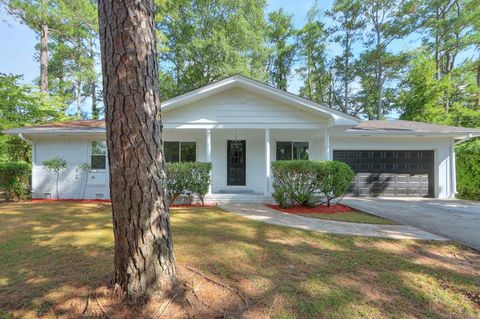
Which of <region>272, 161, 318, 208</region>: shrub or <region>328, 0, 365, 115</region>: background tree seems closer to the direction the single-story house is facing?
the shrub

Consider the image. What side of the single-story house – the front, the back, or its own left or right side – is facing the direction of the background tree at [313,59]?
back

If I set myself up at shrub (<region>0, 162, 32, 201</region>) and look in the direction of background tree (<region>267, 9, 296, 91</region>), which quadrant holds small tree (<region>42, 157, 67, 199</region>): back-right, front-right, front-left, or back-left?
front-right

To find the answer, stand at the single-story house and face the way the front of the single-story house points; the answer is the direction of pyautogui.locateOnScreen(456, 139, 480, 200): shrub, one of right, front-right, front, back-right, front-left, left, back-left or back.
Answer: left

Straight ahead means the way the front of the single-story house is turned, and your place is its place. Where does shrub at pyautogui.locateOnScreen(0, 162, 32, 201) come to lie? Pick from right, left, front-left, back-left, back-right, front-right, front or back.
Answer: right

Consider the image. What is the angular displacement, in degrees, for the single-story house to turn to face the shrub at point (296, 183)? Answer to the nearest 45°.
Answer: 0° — it already faces it

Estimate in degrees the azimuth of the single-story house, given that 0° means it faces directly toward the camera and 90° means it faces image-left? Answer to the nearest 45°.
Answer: approximately 0°

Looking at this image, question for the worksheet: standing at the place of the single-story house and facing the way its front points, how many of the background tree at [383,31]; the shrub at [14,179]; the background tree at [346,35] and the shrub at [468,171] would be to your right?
1

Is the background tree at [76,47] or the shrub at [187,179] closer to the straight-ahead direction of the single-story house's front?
the shrub

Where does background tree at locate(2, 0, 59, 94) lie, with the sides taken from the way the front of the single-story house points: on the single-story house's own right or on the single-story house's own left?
on the single-story house's own right

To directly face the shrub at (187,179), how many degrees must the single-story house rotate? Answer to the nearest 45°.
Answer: approximately 45° to its right

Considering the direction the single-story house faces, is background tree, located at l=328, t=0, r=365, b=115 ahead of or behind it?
behind

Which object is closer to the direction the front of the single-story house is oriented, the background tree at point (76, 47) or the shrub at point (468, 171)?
the shrub

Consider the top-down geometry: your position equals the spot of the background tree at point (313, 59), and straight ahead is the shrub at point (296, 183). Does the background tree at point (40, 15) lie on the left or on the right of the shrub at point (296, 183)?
right
